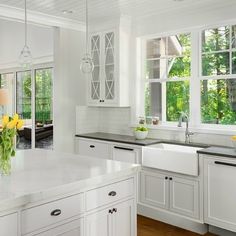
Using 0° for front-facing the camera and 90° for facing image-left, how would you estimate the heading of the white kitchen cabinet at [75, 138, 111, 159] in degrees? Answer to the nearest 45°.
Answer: approximately 45°

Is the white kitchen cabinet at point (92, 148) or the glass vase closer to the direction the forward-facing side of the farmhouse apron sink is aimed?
the glass vase

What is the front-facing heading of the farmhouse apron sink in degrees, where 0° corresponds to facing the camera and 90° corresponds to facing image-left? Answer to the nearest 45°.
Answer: approximately 45°

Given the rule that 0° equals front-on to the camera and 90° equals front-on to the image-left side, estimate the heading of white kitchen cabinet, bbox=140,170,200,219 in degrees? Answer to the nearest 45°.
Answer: approximately 45°

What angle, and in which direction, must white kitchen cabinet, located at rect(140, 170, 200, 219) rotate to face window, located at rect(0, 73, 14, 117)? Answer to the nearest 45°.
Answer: approximately 90° to its right
